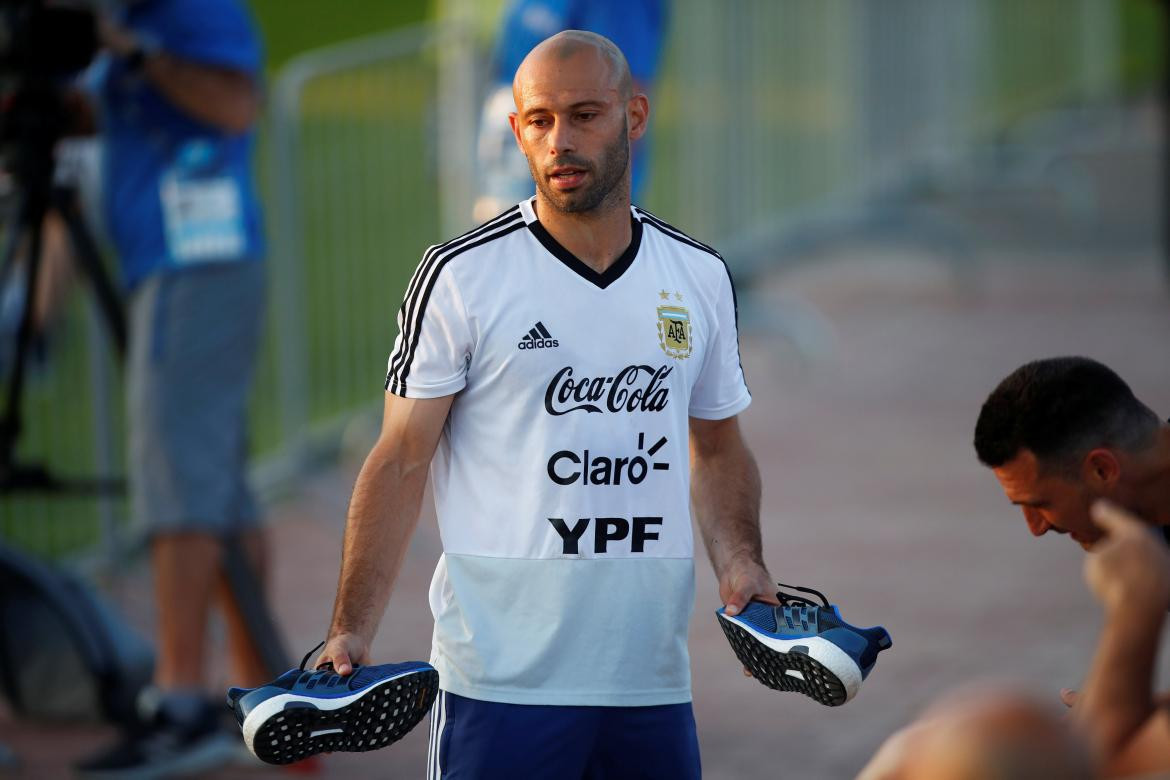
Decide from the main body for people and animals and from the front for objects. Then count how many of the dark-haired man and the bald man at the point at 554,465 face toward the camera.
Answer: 1

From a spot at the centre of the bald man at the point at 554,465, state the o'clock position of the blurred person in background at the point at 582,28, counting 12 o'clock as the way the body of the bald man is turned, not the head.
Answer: The blurred person in background is roughly at 6 o'clock from the bald man.

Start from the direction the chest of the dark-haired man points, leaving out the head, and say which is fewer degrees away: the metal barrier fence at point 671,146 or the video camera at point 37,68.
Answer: the video camera

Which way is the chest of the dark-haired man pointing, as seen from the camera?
to the viewer's left

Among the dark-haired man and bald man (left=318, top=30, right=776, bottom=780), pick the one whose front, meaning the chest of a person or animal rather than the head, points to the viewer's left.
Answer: the dark-haired man

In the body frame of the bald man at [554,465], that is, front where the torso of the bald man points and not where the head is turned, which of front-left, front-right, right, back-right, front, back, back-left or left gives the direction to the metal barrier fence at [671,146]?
back

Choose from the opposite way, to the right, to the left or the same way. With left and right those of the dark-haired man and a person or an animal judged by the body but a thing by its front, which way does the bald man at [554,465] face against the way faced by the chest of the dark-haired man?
to the left

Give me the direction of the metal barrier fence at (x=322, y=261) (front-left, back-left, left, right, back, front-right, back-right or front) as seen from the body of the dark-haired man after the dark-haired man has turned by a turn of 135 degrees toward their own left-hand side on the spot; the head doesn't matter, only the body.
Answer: back

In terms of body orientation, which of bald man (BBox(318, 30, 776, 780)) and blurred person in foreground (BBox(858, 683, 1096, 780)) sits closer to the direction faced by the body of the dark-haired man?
the bald man

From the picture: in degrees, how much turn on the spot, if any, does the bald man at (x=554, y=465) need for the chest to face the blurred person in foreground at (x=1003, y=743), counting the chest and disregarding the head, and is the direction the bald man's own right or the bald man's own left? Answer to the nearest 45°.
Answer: approximately 45° to the bald man's own left

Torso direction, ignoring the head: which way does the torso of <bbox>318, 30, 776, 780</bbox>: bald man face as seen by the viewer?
toward the camera

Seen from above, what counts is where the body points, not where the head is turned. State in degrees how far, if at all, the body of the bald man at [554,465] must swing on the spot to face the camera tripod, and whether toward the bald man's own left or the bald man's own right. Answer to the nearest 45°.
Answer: approximately 135° to the bald man's own right
